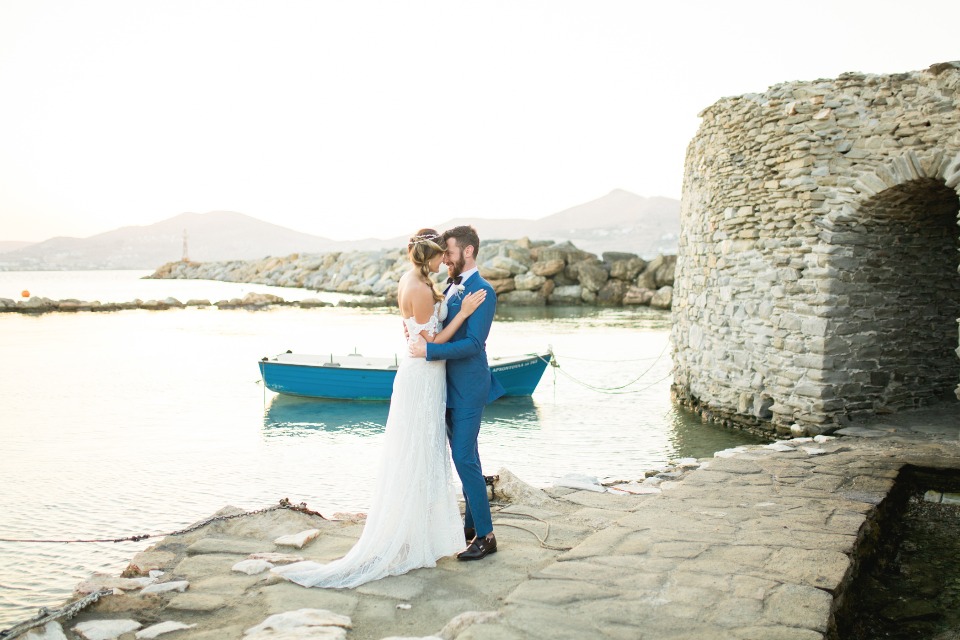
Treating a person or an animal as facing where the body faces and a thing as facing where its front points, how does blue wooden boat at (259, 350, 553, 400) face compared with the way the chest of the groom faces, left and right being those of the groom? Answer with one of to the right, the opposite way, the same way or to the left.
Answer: the opposite way

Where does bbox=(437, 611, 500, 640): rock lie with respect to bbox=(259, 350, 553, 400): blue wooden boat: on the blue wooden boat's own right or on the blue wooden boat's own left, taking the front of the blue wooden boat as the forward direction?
on the blue wooden boat's own right

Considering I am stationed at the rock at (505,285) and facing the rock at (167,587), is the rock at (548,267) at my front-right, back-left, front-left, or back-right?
back-left

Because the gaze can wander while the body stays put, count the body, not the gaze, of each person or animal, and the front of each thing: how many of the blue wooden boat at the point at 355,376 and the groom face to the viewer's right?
1

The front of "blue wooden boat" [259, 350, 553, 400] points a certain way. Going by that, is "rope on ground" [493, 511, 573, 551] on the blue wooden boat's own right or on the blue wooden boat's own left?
on the blue wooden boat's own right

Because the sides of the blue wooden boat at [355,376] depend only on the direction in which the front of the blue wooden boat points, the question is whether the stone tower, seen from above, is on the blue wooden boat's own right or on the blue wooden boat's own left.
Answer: on the blue wooden boat's own right

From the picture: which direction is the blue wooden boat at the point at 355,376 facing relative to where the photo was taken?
to the viewer's right

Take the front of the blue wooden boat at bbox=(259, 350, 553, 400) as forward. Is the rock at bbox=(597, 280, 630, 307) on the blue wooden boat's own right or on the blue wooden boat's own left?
on the blue wooden boat's own left

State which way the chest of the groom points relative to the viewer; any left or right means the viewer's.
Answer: facing to the left of the viewer

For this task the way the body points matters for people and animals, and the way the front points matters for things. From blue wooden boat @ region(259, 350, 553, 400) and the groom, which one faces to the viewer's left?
the groom

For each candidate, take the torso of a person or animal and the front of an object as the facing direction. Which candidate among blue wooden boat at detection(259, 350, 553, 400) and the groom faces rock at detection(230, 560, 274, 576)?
the groom

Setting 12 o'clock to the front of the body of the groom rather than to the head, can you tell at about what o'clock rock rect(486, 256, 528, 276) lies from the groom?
The rock is roughly at 3 o'clock from the groom.

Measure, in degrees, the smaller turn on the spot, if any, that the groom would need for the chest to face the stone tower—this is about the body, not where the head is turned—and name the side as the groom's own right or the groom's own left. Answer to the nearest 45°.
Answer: approximately 135° to the groom's own right
